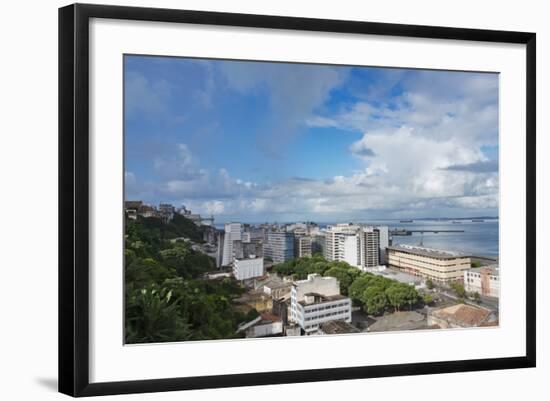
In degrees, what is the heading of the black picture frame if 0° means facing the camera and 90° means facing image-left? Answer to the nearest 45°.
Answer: approximately 315°
